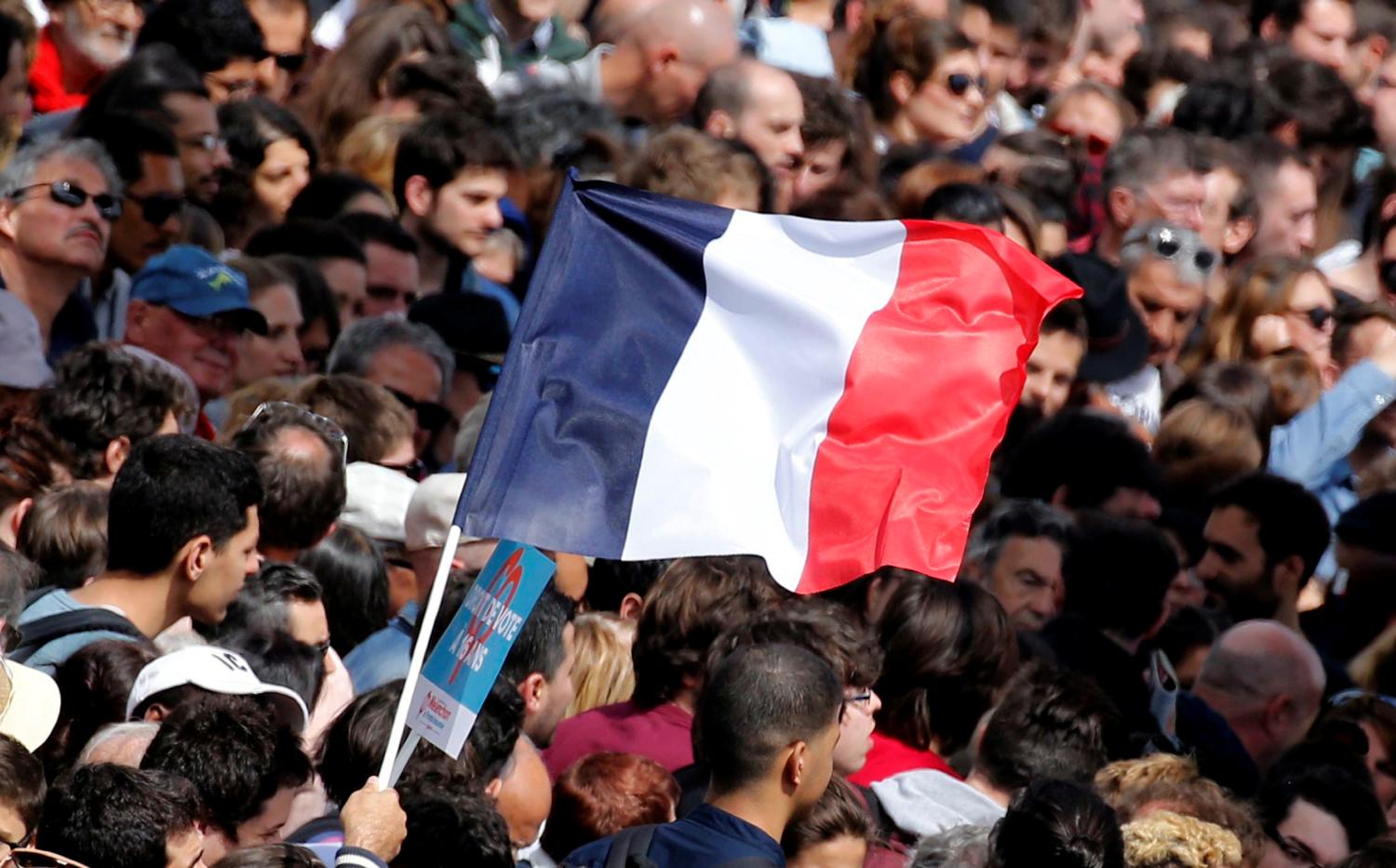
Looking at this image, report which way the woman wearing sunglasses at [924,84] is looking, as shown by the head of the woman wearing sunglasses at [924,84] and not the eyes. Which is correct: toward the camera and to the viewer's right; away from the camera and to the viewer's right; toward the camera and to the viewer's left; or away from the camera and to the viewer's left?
toward the camera and to the viewer's right

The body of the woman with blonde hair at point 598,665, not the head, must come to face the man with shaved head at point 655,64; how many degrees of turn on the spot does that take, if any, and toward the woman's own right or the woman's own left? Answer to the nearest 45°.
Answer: approximately 45° to the woman's own left

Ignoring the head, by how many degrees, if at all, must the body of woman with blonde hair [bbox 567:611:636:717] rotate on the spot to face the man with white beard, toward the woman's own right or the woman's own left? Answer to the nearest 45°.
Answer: approximately 90° to the woman's own left

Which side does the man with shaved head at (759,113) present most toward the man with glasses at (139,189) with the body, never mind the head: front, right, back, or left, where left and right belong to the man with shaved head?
right

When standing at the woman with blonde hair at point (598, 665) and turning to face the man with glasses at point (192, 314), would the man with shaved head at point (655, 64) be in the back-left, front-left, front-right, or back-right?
front-right

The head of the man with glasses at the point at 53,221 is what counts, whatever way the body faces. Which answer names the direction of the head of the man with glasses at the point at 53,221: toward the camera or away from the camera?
toward the camera

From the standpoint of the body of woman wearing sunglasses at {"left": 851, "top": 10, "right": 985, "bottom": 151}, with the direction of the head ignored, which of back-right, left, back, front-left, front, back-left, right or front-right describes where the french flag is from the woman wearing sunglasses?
front-right

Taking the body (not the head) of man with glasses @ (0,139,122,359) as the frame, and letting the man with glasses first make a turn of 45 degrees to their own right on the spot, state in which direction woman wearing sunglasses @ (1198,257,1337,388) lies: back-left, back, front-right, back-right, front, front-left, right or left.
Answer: left

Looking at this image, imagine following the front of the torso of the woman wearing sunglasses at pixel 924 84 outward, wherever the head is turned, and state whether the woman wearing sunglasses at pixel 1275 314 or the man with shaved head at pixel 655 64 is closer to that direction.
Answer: the woman wearing sunglasses

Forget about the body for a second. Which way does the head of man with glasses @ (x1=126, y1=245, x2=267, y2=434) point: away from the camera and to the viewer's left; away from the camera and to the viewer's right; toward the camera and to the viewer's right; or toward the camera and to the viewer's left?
toward the camera and to the viewer's right

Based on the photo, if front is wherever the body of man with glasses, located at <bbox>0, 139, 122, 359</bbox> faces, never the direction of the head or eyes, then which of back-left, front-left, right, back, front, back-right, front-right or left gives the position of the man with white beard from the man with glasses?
back-left

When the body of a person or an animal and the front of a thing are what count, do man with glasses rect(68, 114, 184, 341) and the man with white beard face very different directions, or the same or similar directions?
same or similar directions
